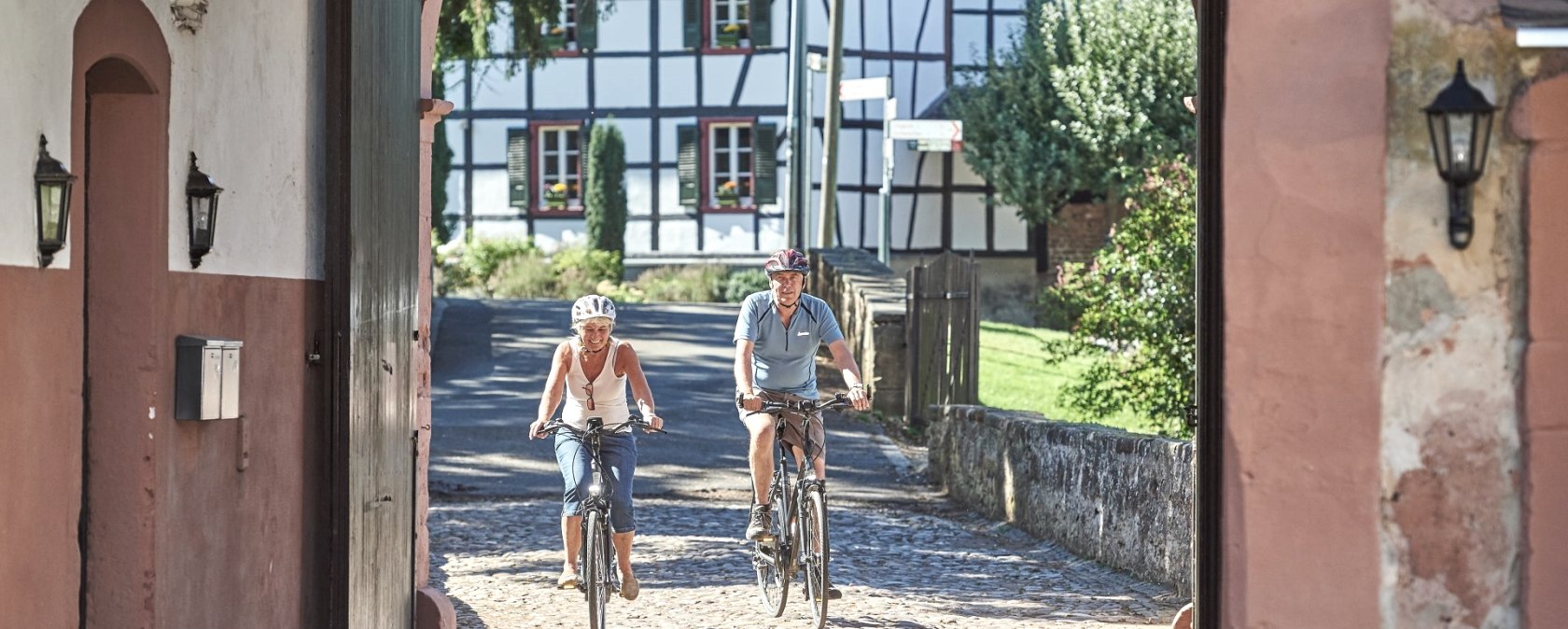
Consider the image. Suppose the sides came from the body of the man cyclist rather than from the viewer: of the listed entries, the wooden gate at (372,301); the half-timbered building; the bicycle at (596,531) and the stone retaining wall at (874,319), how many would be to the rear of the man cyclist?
2

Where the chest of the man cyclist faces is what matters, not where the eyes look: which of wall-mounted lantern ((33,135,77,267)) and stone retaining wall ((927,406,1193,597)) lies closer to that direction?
the wall-mounted lantern

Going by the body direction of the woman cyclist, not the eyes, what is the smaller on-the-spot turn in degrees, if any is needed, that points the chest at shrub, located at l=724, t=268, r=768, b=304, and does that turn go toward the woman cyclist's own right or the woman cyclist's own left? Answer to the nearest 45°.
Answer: approximately 180°

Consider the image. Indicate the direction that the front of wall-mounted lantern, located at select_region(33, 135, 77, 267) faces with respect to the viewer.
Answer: facing the viewer and to the right of the viewer

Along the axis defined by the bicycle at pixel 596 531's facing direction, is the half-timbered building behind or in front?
behind

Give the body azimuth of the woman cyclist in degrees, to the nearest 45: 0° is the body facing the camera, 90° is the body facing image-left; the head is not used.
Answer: approximately 0°

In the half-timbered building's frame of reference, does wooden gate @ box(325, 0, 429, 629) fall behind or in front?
in front

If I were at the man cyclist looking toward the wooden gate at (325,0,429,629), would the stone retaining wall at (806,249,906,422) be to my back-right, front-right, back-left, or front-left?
back-right
